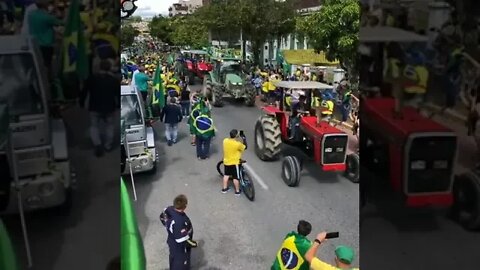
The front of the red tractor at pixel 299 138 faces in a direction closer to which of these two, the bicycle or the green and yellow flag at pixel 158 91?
the bicycle

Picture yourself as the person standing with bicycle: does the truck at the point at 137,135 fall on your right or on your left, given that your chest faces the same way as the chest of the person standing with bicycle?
on your left

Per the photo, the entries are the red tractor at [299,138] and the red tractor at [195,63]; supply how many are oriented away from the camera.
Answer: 0

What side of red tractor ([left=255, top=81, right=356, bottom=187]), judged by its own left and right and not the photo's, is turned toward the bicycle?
right

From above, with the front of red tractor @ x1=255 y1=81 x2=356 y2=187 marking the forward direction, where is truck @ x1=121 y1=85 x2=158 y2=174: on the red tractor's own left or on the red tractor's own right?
on the red tractor's own right

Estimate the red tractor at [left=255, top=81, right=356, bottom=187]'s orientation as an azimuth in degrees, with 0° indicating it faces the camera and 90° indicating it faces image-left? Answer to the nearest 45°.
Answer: approximately 315°

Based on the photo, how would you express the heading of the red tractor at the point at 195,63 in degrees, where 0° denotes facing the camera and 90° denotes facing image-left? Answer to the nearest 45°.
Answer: approximately 315°

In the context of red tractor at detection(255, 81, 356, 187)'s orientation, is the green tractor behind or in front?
behind

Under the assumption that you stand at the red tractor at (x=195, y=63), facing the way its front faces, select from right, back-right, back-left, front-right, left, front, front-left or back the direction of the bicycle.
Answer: front-right
